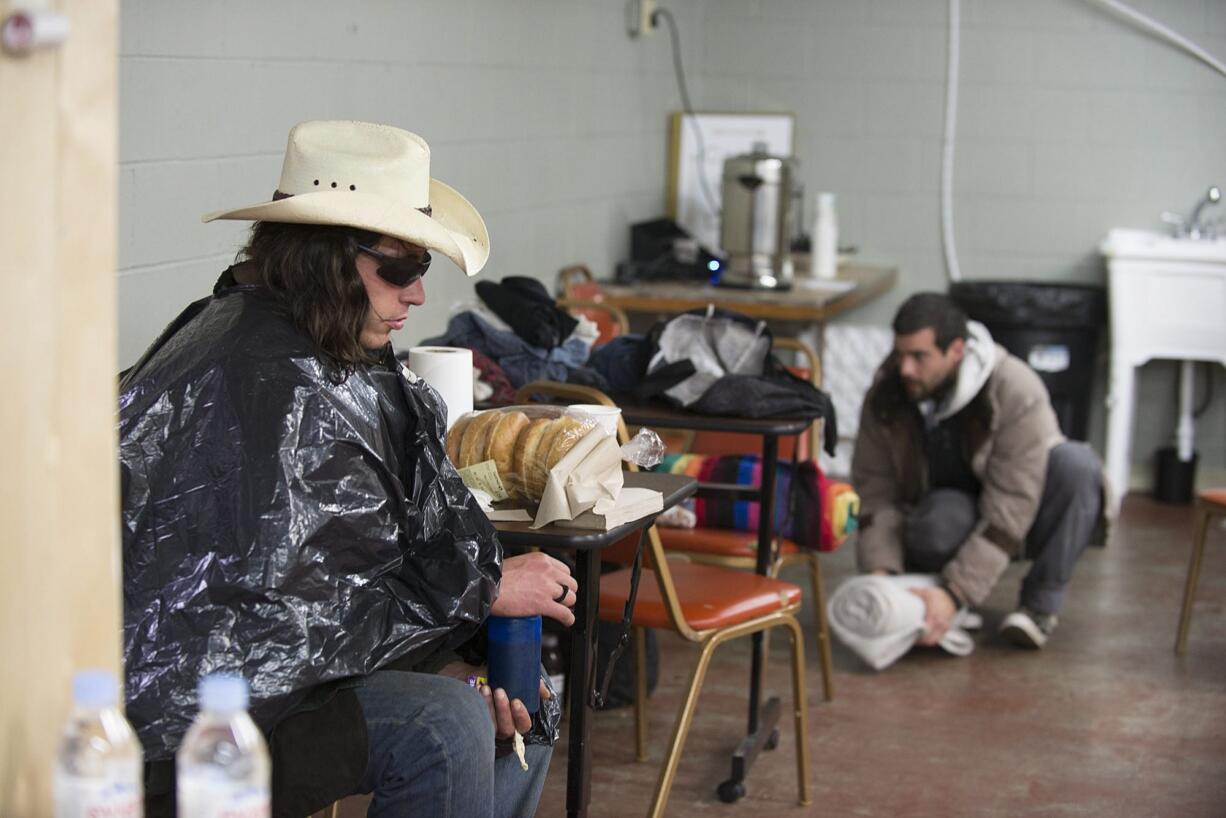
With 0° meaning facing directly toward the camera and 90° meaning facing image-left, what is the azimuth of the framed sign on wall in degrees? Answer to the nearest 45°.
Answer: approximately 0°

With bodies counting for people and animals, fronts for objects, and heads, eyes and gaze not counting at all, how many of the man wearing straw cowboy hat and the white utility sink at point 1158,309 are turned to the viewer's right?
1

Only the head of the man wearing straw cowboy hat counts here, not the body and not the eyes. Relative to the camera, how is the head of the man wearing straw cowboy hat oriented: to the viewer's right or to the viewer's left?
to the viewer's right

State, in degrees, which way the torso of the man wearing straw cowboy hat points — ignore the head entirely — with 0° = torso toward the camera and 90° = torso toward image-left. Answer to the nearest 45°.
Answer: approximately 270°

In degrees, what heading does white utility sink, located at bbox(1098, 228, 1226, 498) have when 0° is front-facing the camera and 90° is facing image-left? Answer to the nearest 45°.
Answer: approximately 0°

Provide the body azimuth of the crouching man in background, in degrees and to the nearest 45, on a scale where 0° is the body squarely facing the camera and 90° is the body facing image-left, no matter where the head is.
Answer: approximately 45°

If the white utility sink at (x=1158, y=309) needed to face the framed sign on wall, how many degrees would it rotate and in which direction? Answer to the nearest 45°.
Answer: approximately 90° to its right
